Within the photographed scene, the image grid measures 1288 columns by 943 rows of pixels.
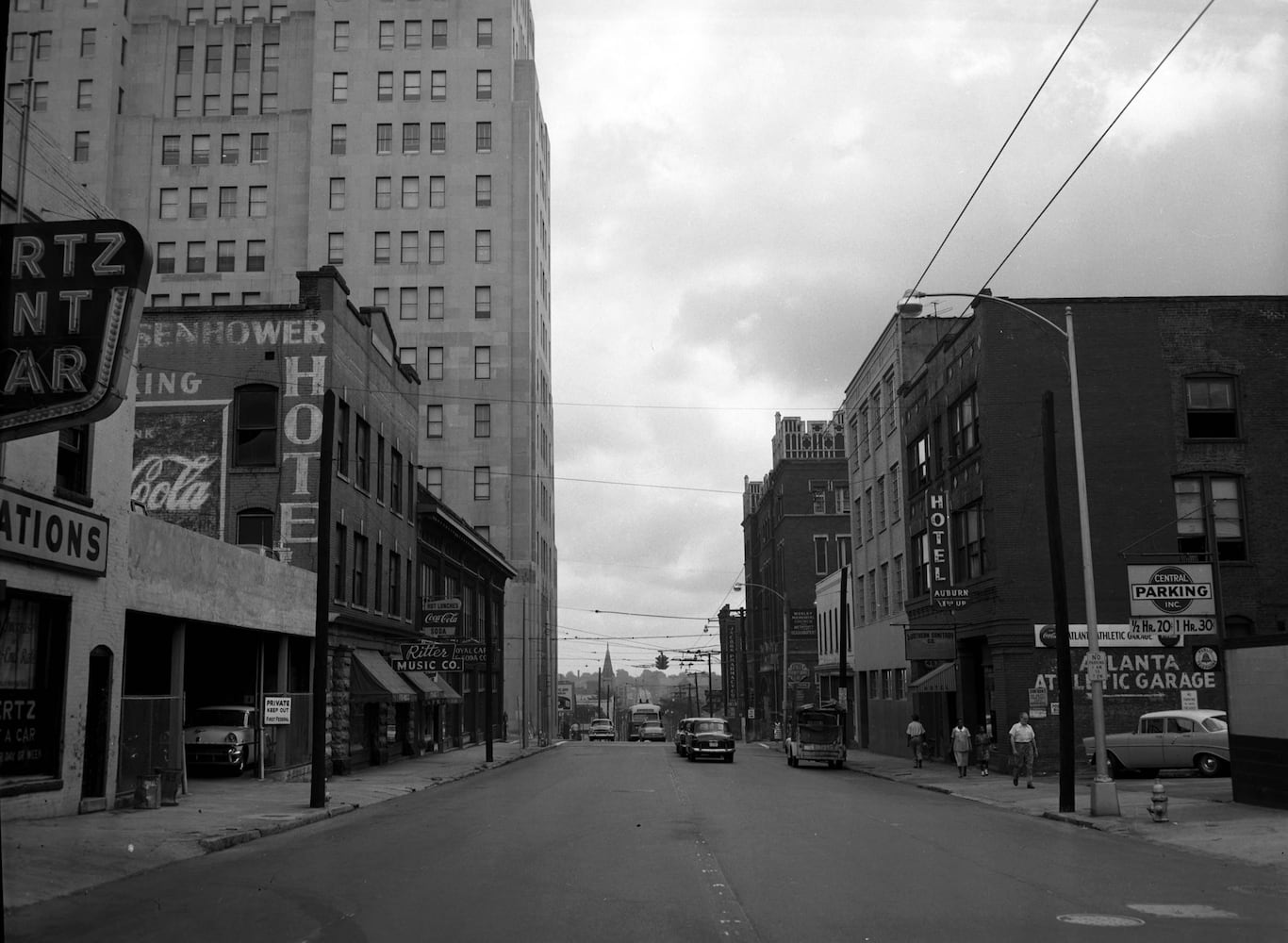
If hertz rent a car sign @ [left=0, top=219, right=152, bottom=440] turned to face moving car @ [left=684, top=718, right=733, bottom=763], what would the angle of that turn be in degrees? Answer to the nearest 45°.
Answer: approximately 135° to its left

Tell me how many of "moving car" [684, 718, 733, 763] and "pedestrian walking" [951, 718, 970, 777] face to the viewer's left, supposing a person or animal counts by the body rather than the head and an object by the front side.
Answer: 0

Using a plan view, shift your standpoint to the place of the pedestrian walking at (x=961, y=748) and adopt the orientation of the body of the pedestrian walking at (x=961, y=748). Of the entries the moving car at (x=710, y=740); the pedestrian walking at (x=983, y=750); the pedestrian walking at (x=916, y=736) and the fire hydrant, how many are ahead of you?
1

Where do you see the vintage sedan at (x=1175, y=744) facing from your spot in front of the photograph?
facing to the left of the viewer

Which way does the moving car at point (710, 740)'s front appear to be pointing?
away from the camera

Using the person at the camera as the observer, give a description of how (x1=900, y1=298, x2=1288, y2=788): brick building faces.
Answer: facing to the left of the viewer

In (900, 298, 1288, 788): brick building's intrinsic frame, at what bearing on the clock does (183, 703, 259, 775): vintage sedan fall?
The vintage sedan is roughly at 11 o'clock from the brick building.

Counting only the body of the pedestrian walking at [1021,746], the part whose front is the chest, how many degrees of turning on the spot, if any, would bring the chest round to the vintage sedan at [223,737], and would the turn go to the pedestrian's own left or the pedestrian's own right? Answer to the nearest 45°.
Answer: approximately 90° to the pedestrian's own right

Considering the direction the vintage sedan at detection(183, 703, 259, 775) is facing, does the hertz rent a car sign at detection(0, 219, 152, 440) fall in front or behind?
in front

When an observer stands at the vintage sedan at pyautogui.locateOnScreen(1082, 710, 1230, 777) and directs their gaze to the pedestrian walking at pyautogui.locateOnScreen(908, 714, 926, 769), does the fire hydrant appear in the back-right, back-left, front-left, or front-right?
back-left

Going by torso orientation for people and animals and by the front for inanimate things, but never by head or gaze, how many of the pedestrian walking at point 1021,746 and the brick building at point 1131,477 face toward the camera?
1

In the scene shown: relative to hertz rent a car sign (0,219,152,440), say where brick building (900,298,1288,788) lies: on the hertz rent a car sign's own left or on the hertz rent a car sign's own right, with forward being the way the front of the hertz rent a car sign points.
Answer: on the hertz rent a car sign's own left
